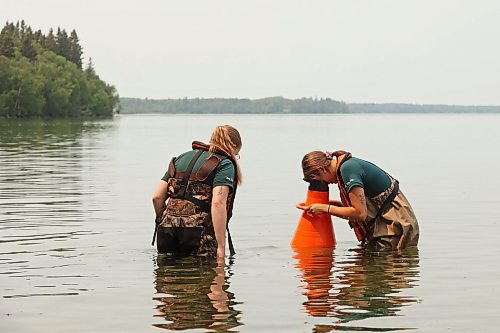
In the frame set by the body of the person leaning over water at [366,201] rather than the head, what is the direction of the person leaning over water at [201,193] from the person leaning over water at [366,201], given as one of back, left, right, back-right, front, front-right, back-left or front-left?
front-left

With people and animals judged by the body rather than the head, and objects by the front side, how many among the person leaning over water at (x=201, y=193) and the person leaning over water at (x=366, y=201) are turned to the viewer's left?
1

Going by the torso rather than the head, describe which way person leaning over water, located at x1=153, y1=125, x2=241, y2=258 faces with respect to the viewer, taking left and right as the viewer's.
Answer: facing away from the viewer and to the right of the viewer

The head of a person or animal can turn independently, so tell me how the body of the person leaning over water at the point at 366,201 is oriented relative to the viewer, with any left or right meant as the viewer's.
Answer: facing to the left of the viewer

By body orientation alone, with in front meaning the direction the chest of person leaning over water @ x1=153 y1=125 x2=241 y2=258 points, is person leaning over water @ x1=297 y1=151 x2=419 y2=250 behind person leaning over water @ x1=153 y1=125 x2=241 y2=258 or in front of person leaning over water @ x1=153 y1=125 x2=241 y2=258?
in front
